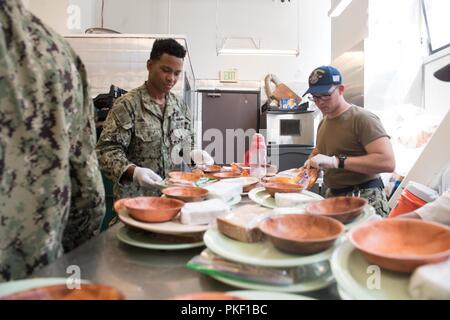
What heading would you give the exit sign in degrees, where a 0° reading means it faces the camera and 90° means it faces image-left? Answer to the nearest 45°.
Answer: approximately 0°

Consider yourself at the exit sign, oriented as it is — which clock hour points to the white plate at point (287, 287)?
The white plate is roughly at 12 o'clock from the exit sign.

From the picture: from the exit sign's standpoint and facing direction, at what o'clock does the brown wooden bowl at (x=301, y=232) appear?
The brown wooden bowl is roughly at 12 o'clock from the exit sign.

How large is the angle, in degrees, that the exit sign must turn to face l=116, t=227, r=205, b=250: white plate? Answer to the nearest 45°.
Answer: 0° — it already faces it

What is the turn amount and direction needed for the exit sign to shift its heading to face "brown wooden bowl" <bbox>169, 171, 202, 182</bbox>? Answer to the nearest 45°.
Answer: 0° — it already faces it

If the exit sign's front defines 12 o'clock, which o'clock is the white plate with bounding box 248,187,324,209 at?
The white plate is roughly at 12 o'clock from the exit sign.

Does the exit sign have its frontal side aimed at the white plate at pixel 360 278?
yes

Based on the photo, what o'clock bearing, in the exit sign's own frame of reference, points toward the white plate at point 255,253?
The white plate is roughly at 12 o'clock from the exit sign.

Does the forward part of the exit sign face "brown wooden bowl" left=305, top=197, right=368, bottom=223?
yes

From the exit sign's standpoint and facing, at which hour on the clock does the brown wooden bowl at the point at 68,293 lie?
The brown wooden bowl is roughly at 12 o'clock from the exit sign.

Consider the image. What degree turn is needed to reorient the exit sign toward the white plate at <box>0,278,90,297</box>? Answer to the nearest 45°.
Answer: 0° — it already faces it

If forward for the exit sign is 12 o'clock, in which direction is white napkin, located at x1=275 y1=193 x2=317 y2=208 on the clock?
The white napkin is roughly at 12 o'clock from the exit sign.
